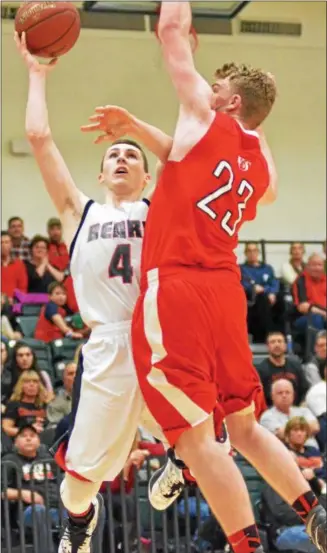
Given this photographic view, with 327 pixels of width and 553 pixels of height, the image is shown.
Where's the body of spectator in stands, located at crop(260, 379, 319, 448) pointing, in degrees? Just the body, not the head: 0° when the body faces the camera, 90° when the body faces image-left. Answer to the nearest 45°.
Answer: approximately 0°

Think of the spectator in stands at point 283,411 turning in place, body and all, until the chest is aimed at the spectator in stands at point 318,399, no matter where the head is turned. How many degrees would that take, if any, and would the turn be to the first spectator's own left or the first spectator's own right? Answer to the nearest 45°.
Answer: approximately 135° to the first spectator's own left

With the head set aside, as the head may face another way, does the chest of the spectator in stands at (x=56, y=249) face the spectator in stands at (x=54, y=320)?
yes

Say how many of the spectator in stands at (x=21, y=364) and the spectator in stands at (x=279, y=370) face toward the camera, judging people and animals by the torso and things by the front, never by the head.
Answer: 2

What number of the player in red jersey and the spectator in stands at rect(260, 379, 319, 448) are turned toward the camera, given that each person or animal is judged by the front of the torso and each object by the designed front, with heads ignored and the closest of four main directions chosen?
1
